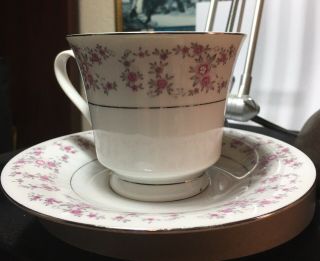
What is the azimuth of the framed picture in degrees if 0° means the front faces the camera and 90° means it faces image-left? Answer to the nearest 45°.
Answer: approximately 0°
